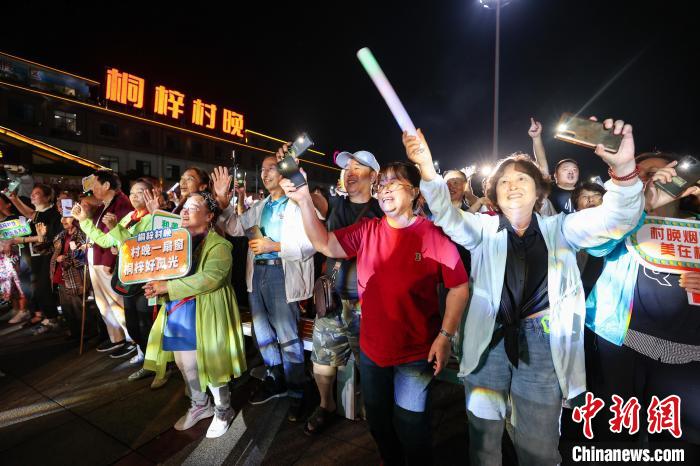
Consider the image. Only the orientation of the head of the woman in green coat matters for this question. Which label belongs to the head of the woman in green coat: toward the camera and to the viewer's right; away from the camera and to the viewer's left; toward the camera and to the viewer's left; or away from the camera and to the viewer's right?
toward the camera and to the viewer's left

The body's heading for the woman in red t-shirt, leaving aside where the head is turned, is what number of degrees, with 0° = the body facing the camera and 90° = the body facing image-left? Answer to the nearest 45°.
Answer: approximately 0°

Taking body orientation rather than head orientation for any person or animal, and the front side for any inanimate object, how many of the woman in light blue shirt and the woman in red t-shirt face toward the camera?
2

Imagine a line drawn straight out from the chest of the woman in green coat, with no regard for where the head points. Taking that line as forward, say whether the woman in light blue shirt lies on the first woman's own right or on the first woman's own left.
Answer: on the first woman's own left

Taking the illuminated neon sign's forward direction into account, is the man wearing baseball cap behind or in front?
in front

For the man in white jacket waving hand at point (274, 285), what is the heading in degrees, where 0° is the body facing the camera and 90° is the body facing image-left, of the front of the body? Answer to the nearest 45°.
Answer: approximately 45°

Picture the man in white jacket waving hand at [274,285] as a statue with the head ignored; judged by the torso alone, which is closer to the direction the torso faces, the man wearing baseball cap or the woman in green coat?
the woman in green coat

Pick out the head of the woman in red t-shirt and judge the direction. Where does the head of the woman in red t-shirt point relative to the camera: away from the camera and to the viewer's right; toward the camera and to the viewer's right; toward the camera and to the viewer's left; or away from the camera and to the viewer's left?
toward the camera and to the viewer's left

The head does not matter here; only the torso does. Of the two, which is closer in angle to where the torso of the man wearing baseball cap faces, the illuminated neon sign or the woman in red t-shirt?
the woman in red t-shirt

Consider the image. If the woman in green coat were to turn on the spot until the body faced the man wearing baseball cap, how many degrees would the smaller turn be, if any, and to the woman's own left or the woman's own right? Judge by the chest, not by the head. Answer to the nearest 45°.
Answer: approximately 90° to the woman's own left
